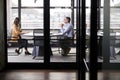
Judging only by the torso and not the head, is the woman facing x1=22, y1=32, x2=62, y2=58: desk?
yes

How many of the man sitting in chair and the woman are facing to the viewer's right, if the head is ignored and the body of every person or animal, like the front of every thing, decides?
1

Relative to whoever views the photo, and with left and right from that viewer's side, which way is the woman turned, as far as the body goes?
facing to the right of the viewer

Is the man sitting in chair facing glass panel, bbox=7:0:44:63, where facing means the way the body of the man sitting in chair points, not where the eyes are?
yes

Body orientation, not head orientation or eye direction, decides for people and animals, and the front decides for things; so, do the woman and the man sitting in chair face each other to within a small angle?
yes

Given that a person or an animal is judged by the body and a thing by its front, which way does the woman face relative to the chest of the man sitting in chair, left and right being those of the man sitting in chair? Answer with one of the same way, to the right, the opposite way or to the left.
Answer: the opposite way

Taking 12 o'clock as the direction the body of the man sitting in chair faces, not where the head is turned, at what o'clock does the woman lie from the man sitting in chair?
The woman is roughly at 12 o'clock from the man sitting in chair.

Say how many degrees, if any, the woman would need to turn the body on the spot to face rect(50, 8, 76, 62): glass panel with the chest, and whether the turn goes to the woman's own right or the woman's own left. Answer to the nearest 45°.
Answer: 0° — they already face it

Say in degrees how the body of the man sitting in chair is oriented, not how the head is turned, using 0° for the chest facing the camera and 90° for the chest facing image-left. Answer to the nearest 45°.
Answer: approximately 90°
